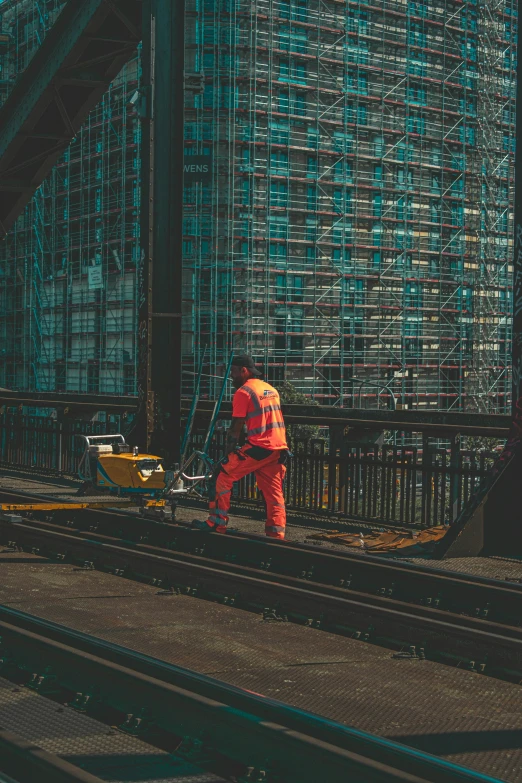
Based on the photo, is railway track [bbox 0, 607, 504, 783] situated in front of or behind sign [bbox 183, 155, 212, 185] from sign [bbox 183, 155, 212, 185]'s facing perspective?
in front

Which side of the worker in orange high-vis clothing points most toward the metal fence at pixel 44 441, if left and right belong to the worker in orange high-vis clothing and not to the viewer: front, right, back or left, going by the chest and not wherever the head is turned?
front

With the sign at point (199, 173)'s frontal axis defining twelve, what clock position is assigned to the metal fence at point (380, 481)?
The metal fence is roughly at 12 o'clock from the sign.

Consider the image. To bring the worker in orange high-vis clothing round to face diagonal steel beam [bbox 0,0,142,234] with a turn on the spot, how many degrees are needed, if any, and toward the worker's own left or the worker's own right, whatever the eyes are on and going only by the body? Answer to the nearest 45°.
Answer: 0° — they already face it

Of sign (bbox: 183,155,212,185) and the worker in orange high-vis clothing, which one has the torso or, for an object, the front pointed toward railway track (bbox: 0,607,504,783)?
the sign

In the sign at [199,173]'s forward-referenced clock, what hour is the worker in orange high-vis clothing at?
The worker in orange high-vis clothing is roughly at 12 o'clock from the sign.

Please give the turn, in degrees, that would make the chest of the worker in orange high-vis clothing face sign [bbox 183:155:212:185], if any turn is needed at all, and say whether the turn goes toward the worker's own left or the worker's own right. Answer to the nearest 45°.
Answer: approximately 45° to the worker's own right

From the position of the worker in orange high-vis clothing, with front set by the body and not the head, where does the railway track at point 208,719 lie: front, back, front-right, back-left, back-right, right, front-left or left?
back-left

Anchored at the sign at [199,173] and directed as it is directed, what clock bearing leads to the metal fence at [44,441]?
The metal fence is roughly at 12 o'clock from the sign.

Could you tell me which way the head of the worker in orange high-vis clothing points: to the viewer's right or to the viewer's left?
to the viewer's left

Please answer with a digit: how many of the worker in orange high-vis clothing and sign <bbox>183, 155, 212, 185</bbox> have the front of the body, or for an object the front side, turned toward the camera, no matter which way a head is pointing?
1

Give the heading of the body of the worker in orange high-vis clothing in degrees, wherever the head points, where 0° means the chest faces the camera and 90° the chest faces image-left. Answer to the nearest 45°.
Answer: approximately 135°

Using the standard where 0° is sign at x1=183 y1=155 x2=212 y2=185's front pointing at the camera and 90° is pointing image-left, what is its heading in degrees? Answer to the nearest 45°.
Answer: approximately 0°
